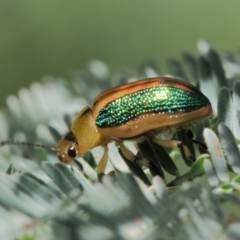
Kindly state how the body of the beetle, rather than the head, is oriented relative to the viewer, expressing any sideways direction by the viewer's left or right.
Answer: facing to the left of the viewer
